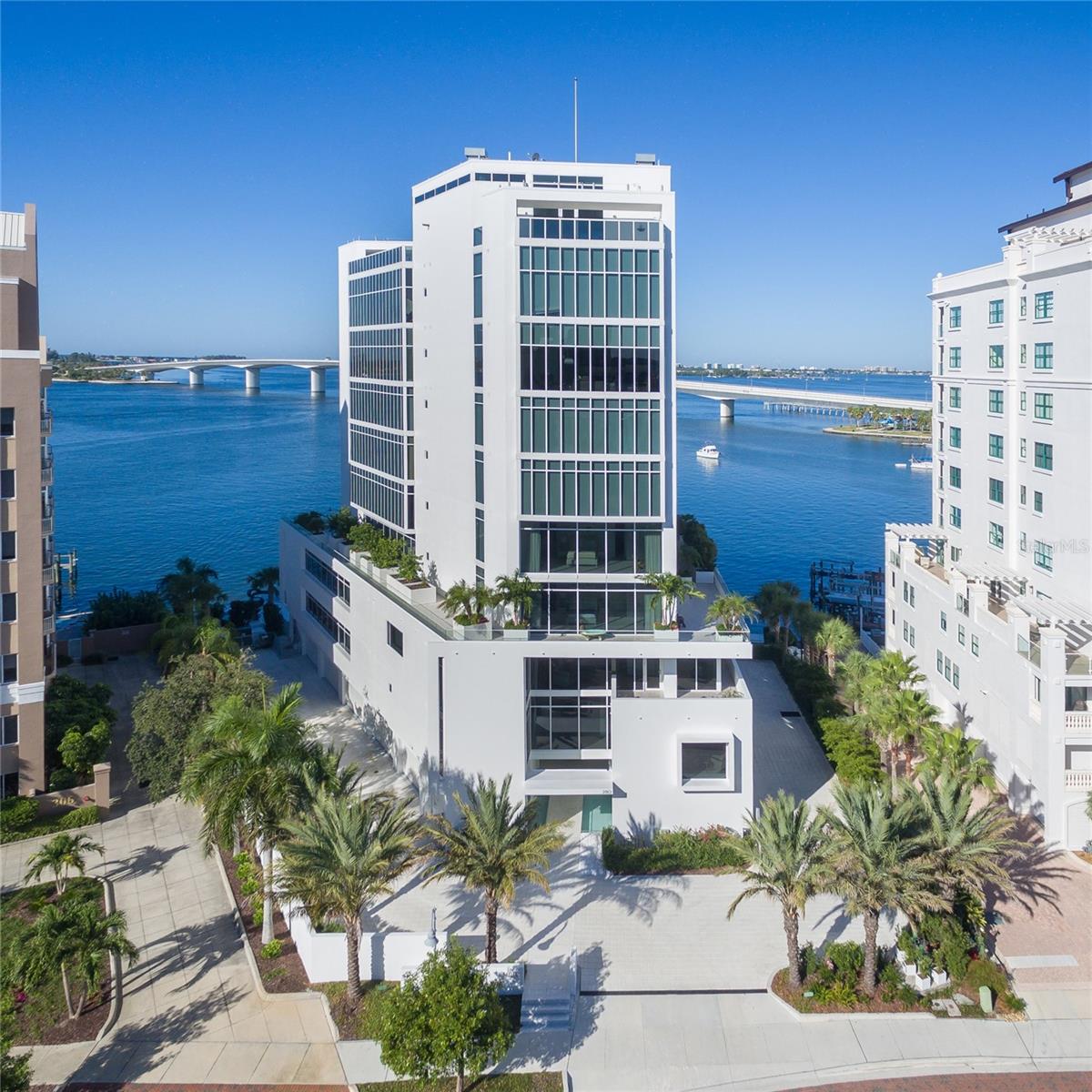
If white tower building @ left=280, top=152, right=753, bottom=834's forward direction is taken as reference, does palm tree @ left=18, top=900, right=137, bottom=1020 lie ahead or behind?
ahead

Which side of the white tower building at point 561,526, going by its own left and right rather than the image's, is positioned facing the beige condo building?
right

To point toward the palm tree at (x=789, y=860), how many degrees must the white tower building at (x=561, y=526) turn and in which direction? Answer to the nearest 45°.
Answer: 0° — it already faces it

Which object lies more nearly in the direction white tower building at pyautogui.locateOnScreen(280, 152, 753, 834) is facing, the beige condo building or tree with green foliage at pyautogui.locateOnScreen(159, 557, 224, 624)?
the beige condo building

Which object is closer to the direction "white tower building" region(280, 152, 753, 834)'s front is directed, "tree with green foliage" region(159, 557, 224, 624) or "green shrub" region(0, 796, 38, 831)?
the green shrub

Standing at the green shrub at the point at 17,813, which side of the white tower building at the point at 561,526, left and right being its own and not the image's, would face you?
right

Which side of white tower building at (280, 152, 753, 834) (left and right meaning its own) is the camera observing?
front

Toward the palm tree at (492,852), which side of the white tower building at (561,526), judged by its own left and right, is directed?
front

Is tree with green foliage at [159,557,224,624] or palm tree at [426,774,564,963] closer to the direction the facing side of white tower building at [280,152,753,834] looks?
the palm tree

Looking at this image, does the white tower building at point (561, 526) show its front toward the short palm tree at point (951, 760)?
no

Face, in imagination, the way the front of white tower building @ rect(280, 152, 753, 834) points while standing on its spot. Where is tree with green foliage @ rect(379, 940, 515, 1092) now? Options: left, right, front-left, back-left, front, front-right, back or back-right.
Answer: front
